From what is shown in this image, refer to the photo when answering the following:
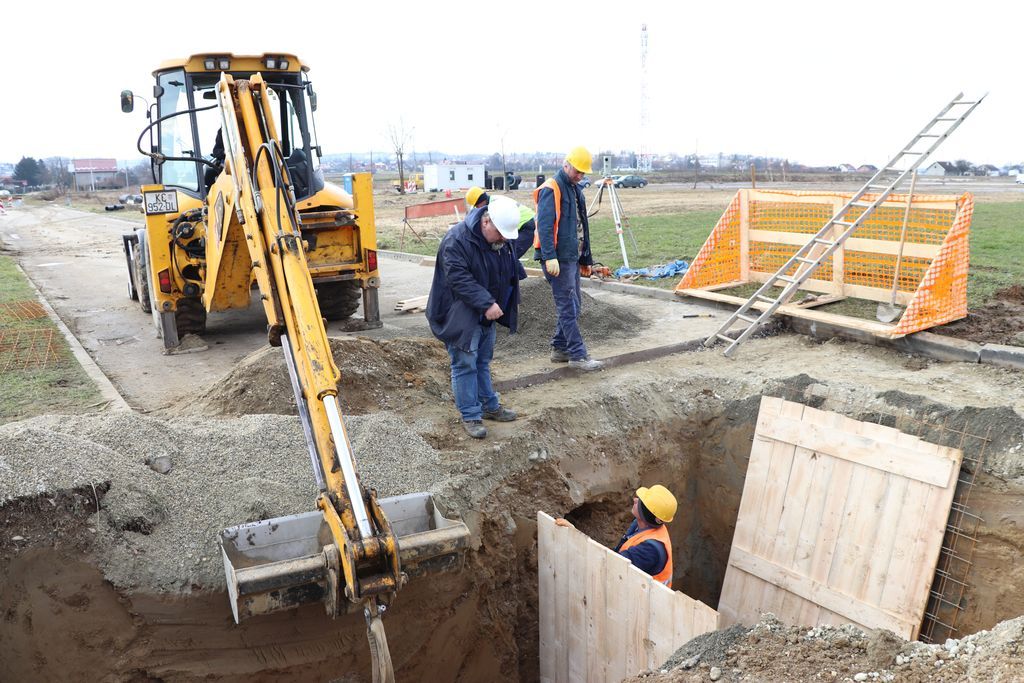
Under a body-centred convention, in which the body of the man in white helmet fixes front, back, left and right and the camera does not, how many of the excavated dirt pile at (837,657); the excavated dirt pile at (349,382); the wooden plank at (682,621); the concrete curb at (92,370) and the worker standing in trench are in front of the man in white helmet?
3

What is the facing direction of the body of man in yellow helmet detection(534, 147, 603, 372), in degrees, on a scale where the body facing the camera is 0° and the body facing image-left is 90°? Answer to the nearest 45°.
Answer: approximately 315°

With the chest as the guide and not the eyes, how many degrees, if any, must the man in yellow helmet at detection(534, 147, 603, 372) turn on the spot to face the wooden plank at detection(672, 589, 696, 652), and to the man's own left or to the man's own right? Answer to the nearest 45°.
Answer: approximately 45° to the man's own right

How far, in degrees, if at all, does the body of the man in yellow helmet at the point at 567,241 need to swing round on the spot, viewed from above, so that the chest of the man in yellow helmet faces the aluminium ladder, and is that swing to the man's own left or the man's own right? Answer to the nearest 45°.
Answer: approximately 45° to the man's own left

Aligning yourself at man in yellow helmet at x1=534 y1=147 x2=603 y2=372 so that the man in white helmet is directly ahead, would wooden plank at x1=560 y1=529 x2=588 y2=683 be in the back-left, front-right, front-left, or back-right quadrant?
front-left

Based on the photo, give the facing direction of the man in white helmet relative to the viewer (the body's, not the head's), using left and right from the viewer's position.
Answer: facing the viewer and to the right of the viewer

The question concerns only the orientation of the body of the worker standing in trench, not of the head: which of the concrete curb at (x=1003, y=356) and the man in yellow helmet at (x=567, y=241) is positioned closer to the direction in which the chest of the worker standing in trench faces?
the man in yellow helmet

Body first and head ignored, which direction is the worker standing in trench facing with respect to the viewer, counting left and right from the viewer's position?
facing to the left of the viewer

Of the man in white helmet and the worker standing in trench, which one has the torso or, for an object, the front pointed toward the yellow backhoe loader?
the worker standing in trench

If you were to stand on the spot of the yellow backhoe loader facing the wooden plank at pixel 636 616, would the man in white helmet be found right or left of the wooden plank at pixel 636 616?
left

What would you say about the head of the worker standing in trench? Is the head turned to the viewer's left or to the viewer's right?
to the viewer's left

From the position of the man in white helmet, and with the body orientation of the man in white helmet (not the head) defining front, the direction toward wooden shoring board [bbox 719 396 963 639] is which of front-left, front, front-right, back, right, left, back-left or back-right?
front-left

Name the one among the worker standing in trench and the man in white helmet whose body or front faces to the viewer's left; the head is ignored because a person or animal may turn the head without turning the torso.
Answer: the worker standing in trench

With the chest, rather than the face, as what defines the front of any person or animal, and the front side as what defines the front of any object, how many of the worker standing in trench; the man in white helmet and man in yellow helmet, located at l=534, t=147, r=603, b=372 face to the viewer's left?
1

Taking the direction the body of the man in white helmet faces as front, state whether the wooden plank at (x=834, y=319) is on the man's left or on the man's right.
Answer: on the man's left

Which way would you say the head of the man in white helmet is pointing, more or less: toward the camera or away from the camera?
toward the camera

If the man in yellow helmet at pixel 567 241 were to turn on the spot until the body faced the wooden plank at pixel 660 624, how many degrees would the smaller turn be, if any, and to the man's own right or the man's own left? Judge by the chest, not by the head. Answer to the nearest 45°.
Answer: approximately 45° to the man's own right

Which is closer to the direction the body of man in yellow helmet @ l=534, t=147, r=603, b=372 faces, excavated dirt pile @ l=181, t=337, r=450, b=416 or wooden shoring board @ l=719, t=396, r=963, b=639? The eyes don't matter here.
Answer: the wooden shoring board
